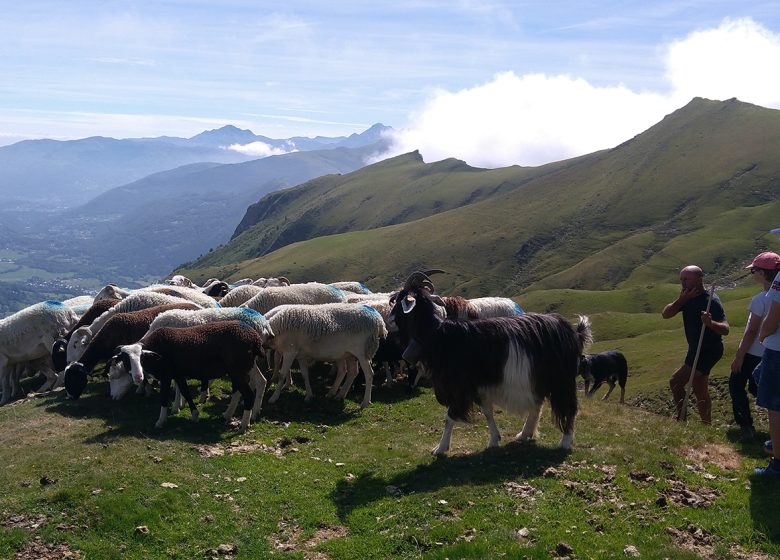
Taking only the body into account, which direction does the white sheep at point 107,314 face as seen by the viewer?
to the viewer's left

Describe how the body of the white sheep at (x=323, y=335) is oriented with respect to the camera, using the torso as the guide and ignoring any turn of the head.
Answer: to the viewer's left

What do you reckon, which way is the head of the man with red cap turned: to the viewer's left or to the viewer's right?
to the viewer's left

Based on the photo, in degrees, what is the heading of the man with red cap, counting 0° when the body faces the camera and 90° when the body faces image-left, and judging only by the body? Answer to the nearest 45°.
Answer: approximately 90°

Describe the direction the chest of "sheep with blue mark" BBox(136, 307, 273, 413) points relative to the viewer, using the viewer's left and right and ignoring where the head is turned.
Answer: facing to the left of the viewer

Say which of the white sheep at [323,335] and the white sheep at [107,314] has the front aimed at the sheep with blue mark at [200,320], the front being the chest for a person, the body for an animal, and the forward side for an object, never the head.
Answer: the white sheep at [323,335]

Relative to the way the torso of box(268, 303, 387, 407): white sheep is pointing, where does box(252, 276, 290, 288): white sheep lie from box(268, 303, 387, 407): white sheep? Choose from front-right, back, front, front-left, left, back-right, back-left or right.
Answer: right

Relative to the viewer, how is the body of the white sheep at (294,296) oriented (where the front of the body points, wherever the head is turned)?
to the viewer's left

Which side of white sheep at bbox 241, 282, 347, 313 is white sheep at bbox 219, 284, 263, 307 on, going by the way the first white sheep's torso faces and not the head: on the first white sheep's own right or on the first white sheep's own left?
on the first white sheep's own right
